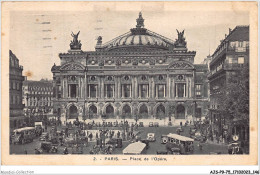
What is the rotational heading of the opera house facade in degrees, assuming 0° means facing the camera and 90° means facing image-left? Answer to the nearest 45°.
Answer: approximately 0°

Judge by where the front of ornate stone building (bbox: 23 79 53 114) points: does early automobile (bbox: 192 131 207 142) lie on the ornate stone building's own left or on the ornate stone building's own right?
on the ornate stone building's own left

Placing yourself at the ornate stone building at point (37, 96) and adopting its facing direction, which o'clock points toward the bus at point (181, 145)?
The bus is roughly at 10 o'clock from the ornate stone building.

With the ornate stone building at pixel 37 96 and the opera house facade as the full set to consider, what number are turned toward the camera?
2
